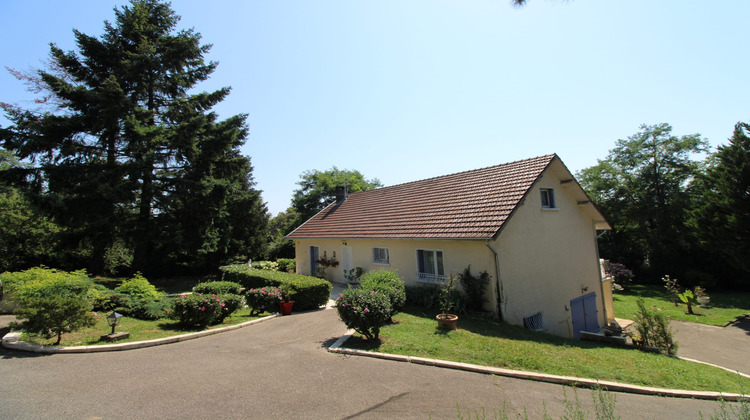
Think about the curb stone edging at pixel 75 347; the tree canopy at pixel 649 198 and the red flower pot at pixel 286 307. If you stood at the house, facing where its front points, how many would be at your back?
1

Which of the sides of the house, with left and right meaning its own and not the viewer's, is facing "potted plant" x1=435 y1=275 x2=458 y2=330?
front

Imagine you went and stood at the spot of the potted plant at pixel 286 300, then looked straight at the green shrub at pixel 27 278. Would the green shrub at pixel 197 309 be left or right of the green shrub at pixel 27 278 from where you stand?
left

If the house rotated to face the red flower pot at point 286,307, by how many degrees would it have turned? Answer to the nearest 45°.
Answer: approximately 45° to its right

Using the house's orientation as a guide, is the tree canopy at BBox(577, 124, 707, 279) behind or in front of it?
behind

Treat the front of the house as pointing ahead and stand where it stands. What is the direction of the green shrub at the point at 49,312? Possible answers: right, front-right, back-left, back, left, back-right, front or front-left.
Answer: front

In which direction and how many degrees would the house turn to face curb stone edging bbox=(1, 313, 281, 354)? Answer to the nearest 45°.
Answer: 0° — it already faces it

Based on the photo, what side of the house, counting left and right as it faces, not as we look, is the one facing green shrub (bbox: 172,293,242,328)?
front

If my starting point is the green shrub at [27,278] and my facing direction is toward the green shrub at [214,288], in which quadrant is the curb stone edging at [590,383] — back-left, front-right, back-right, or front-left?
front-right

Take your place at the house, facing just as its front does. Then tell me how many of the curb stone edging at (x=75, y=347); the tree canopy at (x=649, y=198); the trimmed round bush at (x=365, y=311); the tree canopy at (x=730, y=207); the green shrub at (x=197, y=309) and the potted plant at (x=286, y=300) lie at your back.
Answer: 2

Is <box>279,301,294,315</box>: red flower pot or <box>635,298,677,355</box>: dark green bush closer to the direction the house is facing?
the red flower pot

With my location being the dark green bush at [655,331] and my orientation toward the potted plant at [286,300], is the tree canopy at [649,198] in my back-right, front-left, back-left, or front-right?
back-right

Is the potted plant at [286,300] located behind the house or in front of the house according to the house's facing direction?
in front

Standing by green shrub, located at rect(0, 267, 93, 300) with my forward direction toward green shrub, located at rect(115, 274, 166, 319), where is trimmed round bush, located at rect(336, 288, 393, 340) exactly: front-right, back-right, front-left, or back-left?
front-right

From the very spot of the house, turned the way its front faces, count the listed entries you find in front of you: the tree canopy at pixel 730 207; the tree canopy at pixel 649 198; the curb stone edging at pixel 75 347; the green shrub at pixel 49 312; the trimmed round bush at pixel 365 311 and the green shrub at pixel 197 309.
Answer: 4

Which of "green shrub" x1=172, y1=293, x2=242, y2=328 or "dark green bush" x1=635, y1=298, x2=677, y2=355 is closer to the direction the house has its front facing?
the green shrub

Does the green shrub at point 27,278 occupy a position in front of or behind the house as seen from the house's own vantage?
in front

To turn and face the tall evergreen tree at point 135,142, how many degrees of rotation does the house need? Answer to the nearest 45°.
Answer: approximately 45° to its right

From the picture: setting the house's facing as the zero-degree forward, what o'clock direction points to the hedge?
The hedge is roughly at 1 o'clock from the house.

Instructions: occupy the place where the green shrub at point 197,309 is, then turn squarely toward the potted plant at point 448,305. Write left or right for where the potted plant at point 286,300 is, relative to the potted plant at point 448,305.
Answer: left

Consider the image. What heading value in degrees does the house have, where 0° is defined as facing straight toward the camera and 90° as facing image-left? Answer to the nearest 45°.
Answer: approximately 45°
